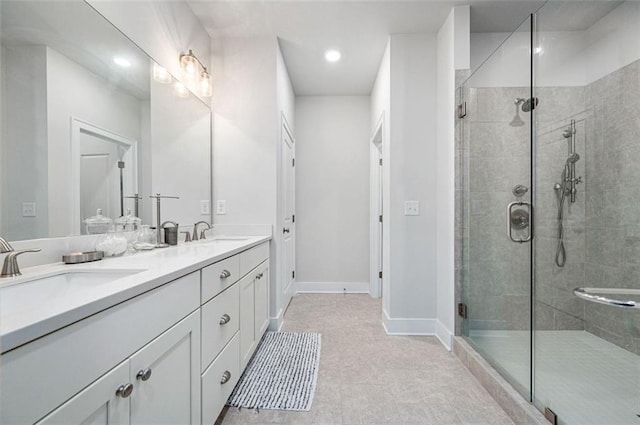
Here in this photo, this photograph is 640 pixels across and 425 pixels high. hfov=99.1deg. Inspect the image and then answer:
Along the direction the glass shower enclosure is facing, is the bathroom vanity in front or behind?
in front

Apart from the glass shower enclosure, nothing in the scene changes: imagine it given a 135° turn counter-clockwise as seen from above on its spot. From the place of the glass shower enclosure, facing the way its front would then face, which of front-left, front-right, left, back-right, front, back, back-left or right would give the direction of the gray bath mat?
back-right

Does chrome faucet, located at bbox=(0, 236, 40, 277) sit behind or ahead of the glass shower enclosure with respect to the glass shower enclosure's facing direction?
ahead

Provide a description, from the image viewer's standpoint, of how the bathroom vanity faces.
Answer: facing the viewer and to the right of the viewer

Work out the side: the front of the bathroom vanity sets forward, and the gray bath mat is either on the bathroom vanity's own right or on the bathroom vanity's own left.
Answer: on the bathroom vanity's own left

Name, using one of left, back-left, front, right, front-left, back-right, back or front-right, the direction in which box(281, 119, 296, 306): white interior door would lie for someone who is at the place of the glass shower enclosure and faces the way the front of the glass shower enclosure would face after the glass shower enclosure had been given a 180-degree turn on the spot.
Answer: back-left

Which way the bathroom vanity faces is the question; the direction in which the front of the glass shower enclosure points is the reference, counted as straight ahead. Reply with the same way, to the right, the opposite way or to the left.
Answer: the opposite way
